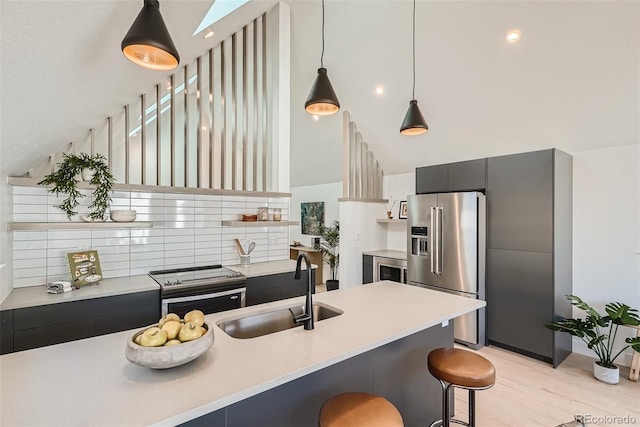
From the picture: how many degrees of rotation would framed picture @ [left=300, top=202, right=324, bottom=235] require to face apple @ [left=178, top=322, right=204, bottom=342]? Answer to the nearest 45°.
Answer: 0° — it already faces it

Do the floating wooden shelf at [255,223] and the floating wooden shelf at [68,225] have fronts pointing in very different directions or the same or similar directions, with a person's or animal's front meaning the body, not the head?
same or similar directions

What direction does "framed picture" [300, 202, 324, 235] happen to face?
toward the camera

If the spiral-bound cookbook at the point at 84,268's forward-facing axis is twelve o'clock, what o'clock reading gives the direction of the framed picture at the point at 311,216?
the framed picture at the point at 311,216 is roughly at 8 o'clock from the spiral-bound cookbook at the point at 84,268.

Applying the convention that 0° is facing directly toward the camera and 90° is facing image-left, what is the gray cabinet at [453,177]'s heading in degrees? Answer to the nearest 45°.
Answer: approximately 45°

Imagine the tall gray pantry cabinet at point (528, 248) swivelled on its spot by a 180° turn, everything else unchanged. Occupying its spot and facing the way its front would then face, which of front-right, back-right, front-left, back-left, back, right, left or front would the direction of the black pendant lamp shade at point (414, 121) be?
back

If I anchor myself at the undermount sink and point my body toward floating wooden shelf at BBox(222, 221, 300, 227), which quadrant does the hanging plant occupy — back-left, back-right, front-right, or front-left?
front-left

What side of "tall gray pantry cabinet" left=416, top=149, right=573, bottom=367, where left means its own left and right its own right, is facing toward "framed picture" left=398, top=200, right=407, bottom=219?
right

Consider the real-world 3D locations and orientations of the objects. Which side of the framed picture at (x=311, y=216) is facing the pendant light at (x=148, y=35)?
front

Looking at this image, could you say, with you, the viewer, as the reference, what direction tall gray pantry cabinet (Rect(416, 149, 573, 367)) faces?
facing the viewer and to the left of the viewer

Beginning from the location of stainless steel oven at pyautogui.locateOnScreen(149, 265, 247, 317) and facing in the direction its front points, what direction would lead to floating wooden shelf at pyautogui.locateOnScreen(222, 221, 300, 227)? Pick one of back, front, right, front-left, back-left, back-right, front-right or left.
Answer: left

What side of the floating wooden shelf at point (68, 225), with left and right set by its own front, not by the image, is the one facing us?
front

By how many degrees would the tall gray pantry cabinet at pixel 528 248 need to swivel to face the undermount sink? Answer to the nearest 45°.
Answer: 0° — it already faces it
